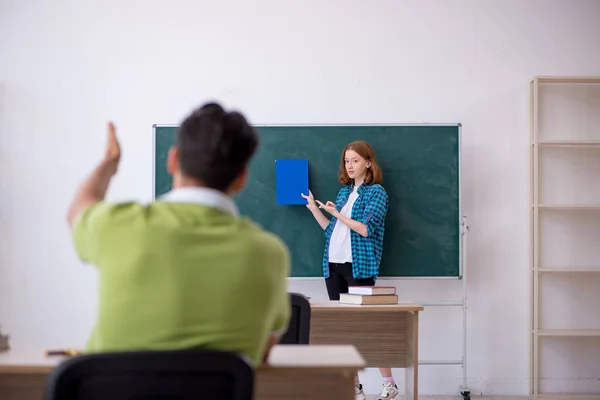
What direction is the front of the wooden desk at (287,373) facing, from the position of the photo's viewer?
facing the viewer

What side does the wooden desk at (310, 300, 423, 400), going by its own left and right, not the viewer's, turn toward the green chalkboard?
back

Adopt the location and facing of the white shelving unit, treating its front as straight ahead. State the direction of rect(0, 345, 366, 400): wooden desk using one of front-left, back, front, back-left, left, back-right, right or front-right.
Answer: front

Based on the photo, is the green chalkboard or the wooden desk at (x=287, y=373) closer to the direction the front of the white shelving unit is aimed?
the wooden desk

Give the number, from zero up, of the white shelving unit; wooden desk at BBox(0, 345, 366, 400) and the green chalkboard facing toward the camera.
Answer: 3

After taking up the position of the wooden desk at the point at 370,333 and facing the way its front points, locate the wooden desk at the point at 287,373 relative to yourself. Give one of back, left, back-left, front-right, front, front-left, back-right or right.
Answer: front

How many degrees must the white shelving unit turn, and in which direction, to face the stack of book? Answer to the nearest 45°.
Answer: approximately 45° to its right

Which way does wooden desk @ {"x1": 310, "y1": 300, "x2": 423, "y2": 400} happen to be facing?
toward the camera

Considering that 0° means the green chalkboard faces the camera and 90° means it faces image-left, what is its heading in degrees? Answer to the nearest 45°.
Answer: approximately 0°

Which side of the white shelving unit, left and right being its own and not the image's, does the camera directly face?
front

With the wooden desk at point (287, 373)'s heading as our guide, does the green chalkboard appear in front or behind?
behind

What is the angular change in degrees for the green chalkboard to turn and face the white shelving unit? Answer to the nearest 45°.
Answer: approximately 90° to its left
